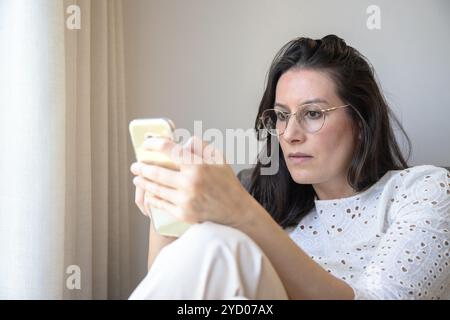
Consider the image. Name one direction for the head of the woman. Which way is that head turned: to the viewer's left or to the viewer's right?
to the viewer's left

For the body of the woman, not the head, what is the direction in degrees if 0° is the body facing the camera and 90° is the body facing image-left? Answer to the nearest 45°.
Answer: approximately 45°
